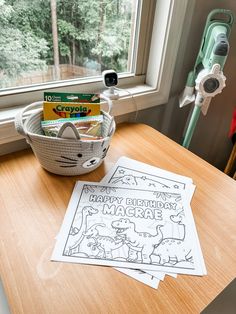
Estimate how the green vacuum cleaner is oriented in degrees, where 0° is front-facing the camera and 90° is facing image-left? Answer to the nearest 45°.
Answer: approximately 45°

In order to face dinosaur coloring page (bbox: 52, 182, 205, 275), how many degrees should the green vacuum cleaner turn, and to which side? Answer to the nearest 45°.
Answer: approximately 45° to its left

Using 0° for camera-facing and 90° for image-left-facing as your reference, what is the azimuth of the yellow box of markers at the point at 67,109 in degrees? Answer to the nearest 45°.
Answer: approximately 0°
